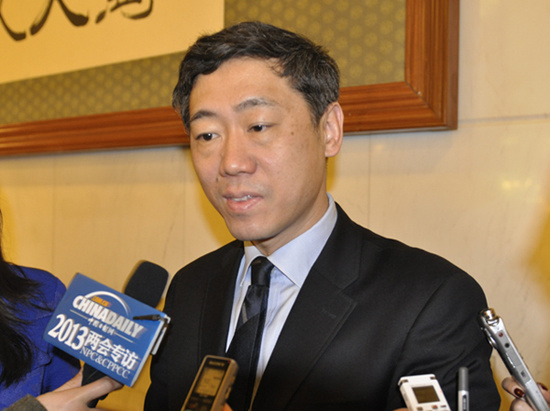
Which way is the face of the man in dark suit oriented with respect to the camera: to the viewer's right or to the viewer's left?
to the viewer's left

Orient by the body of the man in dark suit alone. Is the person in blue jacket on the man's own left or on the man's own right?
on the man's own right

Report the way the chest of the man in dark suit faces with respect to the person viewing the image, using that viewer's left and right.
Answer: facing the viewer and to the left of the viewer

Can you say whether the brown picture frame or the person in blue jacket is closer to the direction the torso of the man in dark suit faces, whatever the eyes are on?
the person in blue jacket

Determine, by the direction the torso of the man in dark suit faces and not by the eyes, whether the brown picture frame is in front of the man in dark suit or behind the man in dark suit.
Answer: behind

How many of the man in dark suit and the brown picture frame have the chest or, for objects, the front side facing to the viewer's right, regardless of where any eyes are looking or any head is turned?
0

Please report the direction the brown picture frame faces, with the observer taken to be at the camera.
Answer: facing the viewer
